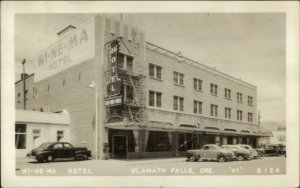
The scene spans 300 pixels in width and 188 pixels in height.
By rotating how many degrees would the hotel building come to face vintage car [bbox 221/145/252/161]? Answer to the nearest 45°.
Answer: approximately 45° to its left

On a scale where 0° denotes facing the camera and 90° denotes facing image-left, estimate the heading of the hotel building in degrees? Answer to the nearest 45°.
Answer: approximately 315°

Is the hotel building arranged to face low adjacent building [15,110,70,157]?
no
